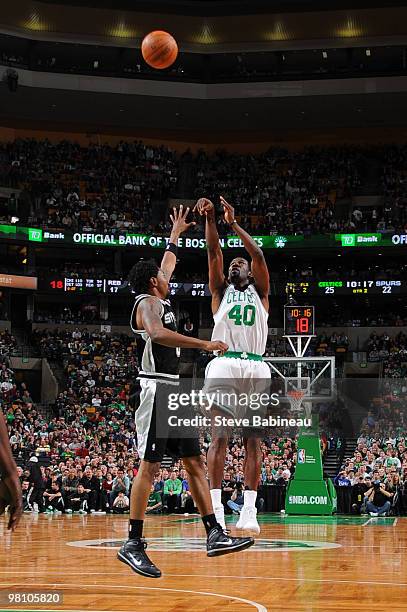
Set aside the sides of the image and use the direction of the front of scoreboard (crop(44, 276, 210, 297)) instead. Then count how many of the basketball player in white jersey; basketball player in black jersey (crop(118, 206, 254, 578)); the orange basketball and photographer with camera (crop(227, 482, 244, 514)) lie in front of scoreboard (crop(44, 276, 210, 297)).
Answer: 4

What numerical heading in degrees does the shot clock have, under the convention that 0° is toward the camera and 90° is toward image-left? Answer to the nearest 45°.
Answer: approximately 0°

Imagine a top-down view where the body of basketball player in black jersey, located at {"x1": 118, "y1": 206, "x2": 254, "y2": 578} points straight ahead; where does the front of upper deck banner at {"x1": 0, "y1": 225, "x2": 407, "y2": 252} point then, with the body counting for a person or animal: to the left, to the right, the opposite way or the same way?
to the right

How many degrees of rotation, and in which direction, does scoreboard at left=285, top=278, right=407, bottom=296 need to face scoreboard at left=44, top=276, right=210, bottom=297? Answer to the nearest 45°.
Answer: approximately 90° to its right

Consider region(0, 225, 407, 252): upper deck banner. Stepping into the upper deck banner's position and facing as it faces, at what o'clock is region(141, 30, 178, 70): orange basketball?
The orange basketball is roughly at 12 o'clock from the upper deck banner.

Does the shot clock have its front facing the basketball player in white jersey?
yes

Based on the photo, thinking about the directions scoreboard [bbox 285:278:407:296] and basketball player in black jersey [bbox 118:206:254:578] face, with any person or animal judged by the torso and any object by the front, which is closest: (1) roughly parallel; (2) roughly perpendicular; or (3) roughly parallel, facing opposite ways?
roughly perpendicular

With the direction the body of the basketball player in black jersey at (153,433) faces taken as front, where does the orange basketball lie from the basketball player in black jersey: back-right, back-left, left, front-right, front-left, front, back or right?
left
